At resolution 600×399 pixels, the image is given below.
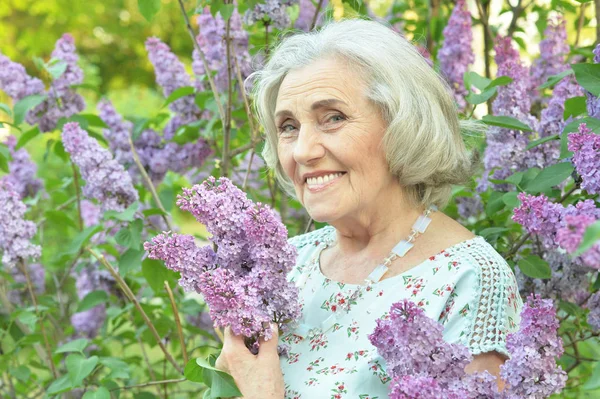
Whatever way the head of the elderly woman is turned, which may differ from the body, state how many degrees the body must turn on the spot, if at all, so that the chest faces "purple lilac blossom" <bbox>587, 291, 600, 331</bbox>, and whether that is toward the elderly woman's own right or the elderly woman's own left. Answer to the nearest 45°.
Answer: approximately 135° to the elderly woman's own left

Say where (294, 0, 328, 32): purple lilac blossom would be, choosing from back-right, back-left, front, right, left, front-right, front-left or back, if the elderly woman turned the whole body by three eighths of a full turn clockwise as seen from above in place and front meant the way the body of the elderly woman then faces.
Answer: front

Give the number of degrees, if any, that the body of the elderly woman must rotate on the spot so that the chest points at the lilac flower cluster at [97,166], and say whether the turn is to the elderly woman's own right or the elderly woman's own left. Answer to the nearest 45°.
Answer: approximately 90° to the elderly woman's own right

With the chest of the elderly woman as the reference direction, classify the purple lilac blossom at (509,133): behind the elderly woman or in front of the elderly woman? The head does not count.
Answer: behind

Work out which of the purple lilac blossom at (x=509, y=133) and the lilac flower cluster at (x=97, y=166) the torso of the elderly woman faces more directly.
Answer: the lilac flower cluster

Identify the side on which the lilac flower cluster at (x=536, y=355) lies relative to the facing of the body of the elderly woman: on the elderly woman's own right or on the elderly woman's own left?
on the elderly woman's own left

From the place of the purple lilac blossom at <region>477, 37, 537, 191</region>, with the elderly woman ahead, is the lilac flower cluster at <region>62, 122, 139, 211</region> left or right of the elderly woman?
right

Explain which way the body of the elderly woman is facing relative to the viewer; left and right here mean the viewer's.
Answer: facing the viewer and to the left of the viewer
